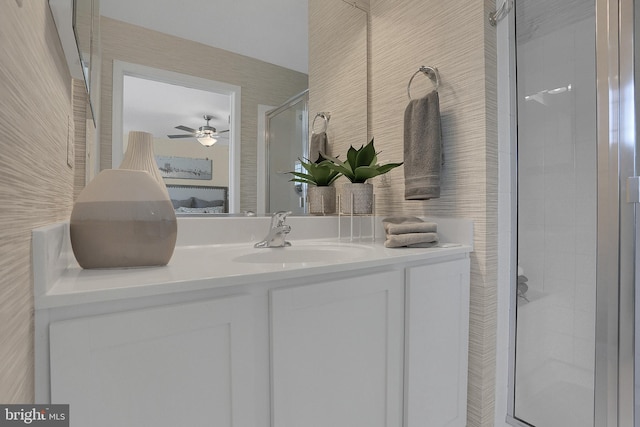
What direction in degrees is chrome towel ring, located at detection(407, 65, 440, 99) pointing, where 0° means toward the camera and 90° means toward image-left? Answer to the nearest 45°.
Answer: approximately 45°

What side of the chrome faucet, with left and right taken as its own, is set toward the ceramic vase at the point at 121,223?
right

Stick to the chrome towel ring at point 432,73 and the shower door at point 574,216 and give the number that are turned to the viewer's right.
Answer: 0

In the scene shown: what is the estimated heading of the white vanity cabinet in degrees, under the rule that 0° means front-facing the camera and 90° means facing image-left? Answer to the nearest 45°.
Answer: approximately 315°

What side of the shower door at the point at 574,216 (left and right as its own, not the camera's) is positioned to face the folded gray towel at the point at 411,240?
front

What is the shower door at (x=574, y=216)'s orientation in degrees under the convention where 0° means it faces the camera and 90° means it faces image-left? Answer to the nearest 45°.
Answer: approximately 45°

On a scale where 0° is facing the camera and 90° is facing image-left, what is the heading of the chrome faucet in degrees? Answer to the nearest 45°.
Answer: approximately 315°

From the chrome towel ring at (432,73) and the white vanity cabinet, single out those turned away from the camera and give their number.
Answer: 0
